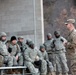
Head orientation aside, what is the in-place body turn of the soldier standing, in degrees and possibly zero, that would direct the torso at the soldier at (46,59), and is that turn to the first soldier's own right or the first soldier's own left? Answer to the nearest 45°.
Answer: approximately 45° to the first soldier's own right

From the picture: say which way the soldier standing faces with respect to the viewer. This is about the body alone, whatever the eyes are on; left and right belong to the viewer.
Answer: facing to the left of the viewer

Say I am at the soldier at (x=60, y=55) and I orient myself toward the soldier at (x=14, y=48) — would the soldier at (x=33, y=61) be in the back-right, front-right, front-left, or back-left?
front-left

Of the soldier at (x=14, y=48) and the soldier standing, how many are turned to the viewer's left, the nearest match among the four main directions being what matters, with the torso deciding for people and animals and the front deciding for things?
1

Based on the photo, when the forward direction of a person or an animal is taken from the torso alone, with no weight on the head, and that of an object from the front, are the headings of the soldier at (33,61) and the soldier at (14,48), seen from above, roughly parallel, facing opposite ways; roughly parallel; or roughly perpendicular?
roughly parallel

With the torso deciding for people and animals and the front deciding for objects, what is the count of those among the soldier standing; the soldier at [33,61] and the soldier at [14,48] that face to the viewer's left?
1

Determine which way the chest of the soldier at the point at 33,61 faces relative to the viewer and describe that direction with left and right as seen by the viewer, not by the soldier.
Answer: facing the viewer and to the right of the viewer
